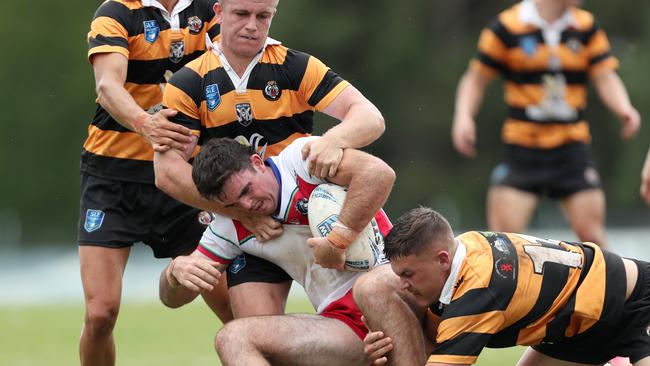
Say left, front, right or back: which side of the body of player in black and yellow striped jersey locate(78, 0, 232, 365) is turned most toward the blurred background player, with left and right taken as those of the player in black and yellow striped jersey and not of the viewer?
left

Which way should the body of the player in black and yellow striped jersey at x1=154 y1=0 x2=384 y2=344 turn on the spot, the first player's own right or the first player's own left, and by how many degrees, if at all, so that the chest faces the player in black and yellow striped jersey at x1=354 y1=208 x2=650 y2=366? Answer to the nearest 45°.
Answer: approximately 45° to the first player's own left

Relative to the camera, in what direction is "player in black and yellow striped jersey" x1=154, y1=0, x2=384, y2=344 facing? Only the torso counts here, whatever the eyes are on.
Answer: toward the camera

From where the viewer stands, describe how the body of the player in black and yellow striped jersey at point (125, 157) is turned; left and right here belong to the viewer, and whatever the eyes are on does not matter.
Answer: facing the viewer and to the right of the viewer

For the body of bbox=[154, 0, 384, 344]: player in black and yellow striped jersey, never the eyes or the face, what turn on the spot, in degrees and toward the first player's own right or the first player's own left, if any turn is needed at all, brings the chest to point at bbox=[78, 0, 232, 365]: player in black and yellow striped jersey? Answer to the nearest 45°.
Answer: approximately 135° to the first player's own right

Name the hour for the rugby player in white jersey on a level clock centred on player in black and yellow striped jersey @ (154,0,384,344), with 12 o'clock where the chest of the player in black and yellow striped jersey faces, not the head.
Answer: The rugby player in white jersey is roughly at 11 o'clock from the player in black and yellow striped jersey.

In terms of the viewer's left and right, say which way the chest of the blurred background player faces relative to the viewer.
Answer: facing the viewer

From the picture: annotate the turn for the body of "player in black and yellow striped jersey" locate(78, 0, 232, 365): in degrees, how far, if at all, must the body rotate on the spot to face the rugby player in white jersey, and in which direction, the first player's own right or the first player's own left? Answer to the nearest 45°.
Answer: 0° — they already face them

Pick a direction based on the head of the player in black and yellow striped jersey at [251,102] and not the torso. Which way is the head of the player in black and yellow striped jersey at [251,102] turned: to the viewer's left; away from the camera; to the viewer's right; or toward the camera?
toward the camera

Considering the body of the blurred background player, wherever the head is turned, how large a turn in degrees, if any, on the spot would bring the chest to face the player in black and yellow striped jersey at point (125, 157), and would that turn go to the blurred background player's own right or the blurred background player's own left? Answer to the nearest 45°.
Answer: approximately 45° to the blurred background player's own right

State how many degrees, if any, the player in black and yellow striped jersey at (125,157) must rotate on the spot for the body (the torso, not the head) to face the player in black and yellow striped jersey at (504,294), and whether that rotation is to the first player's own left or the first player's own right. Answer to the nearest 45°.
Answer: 0° — they already face them

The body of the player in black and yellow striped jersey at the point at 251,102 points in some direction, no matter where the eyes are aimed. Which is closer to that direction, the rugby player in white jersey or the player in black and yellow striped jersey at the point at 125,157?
the rugby player in white jersey
